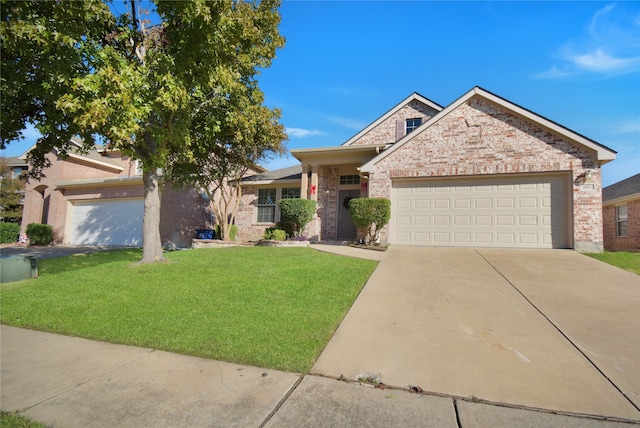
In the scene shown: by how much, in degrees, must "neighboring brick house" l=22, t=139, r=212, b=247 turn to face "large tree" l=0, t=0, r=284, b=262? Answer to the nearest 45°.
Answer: approximately 45° to its left

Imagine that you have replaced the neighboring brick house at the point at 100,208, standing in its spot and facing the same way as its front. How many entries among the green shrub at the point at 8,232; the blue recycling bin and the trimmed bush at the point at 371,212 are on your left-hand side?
2

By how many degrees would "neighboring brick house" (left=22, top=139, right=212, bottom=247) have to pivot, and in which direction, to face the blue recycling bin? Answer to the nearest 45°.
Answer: approximately 90° to its left

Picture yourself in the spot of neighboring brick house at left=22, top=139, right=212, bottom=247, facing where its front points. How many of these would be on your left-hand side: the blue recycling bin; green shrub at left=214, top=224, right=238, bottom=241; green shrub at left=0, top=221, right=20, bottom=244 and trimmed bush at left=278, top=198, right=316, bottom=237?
3

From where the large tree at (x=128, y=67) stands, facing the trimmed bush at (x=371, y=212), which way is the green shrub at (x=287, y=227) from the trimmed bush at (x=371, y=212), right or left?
left

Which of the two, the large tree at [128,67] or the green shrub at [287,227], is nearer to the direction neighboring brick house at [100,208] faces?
the large tree

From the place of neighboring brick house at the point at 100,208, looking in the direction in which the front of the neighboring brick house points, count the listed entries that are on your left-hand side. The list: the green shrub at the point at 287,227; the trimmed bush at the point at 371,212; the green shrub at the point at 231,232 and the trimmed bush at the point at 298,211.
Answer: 4

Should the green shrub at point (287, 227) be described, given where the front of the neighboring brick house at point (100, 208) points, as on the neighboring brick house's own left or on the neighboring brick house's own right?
on the neighboring brick house's own left

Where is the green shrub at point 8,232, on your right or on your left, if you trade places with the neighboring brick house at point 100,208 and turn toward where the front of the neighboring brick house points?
on your right

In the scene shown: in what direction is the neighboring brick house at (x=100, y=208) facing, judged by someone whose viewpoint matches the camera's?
facing the viewer and to the left of the viewer

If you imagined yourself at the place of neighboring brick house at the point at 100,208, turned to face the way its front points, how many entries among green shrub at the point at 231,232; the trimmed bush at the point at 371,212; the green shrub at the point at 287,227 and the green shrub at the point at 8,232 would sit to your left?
3

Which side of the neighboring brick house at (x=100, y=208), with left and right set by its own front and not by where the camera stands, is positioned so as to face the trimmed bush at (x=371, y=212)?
left

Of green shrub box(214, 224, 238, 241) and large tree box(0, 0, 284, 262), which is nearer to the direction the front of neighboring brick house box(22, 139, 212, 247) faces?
the large tree

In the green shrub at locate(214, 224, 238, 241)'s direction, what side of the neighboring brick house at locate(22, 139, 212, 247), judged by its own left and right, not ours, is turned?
left
